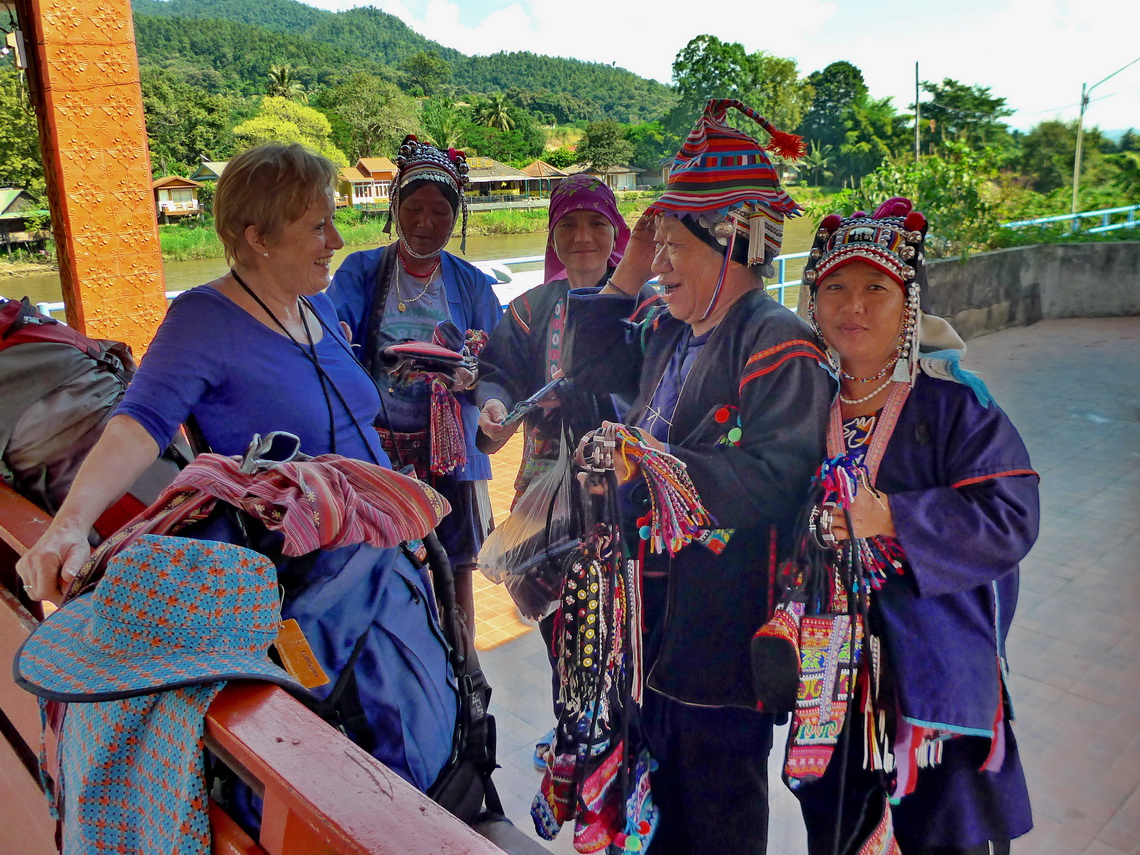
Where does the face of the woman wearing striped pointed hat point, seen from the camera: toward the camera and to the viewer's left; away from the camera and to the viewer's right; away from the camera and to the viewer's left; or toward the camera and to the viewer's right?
toward the camera and to the viewer's left

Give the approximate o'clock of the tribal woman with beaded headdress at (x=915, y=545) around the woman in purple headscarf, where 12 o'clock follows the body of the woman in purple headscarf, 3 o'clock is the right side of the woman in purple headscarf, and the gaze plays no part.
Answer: The tribal woman with beaded headdress is roughly at 11 o'clock from the woman in purple headscarf.

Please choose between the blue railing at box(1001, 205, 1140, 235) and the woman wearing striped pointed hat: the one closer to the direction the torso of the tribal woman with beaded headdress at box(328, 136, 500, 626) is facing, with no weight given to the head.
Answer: the woman wearing striped pointed hat

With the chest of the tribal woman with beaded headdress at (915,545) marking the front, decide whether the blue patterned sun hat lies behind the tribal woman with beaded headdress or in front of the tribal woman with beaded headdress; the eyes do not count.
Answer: in front

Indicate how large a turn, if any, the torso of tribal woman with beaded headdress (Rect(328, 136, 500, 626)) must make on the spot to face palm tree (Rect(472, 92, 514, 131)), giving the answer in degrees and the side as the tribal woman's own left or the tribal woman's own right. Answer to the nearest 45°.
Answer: approximately 180°

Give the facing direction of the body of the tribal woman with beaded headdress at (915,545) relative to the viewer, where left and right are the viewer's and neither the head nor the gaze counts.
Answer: facing the viewer and to the left of the viewer

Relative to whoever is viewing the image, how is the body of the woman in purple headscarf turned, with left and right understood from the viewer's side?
facing the viewer

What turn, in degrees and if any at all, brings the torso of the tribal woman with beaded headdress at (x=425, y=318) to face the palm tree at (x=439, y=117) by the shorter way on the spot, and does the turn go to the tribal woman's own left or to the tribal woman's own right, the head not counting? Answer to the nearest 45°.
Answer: approximately 180°

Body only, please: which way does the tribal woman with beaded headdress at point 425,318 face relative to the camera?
toward the camera

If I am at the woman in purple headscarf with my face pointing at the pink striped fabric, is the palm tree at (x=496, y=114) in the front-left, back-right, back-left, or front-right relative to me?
back-right

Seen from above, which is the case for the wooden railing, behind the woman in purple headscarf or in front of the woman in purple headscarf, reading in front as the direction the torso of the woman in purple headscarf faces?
in front

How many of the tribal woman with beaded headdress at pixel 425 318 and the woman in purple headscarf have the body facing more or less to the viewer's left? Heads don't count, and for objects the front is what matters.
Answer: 0
